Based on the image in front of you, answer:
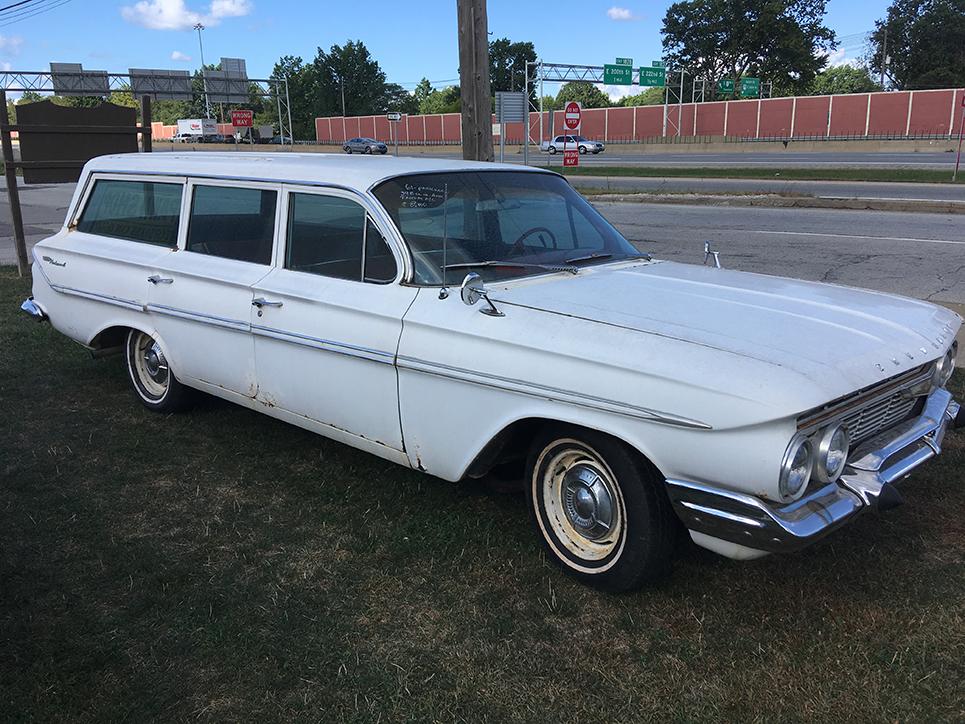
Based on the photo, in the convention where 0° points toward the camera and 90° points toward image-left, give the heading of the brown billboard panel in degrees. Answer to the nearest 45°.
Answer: approximately 180°

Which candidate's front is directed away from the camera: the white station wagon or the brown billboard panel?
the brown billboard panel

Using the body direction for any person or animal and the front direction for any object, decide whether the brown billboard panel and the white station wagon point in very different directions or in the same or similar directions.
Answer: very different directions

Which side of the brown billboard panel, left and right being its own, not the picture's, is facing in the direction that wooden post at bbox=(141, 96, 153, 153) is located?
right

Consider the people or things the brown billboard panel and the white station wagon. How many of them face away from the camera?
1

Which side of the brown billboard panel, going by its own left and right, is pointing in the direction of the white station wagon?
back

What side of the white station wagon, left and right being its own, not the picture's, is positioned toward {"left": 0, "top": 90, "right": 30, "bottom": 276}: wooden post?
back

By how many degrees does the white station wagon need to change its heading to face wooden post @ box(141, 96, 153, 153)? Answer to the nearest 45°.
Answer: approximately 180°

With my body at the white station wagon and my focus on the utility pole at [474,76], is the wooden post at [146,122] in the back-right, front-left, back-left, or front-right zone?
front-left

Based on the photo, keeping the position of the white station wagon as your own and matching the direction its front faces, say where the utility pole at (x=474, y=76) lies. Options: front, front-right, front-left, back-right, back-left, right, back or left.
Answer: back-left

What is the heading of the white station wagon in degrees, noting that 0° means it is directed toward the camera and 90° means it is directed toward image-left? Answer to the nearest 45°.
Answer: approximately 315°
